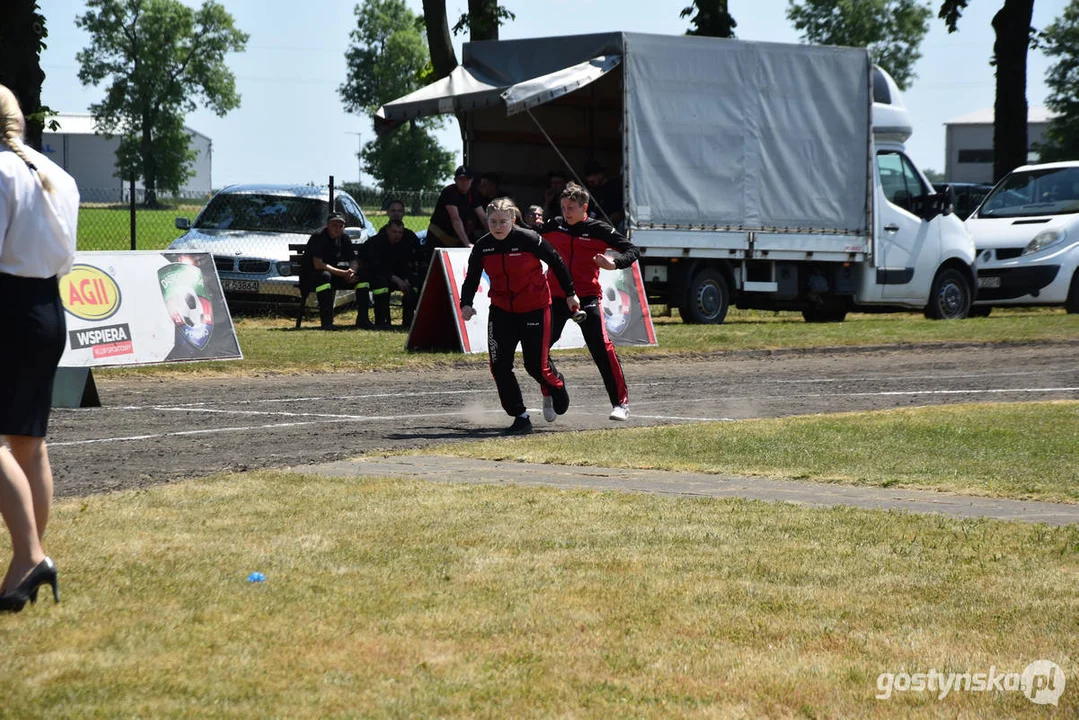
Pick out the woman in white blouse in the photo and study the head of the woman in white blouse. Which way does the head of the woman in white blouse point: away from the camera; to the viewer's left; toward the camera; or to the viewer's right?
away from the camera

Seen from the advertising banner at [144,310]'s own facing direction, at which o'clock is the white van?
The white van is roughly at 8 o'clock from the advertising banner.

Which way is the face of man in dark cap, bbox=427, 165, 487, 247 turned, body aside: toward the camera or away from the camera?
toward the camera

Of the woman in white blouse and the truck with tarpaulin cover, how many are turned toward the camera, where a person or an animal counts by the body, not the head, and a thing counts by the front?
0

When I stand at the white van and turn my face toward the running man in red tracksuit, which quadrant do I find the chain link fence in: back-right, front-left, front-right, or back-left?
front-right

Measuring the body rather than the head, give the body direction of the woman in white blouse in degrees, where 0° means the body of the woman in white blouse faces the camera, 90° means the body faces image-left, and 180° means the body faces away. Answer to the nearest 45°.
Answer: approximately 135°

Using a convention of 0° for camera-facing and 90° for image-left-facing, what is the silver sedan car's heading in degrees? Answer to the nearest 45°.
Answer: approximately 45°

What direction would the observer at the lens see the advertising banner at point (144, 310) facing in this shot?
facing the viewer

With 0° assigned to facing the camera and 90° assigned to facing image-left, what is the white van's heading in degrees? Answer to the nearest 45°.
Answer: approximately 45°

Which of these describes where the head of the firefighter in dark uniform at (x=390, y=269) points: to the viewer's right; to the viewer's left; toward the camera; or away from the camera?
toward the camera

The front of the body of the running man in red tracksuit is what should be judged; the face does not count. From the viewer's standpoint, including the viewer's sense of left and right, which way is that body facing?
facing the viewer and to the left of the viewer
